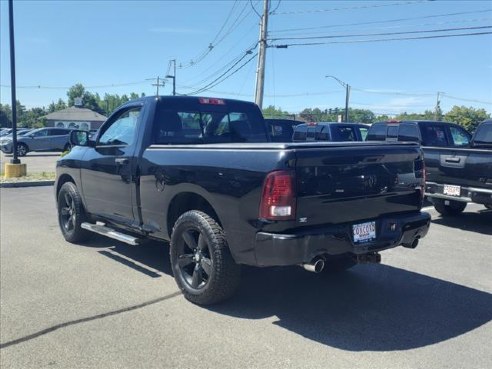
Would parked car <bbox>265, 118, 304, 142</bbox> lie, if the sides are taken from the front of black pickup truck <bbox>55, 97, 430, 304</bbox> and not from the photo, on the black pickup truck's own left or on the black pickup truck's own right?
on the black pickup truck's own right

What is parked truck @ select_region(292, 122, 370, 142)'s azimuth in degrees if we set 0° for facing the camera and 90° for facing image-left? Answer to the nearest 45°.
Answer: approximately 225°

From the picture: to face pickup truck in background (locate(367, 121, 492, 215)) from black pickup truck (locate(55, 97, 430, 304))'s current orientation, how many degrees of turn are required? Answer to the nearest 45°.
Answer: approximately 90° to its right

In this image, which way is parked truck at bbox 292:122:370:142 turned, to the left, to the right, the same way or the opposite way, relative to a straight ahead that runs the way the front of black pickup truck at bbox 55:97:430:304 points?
to the right

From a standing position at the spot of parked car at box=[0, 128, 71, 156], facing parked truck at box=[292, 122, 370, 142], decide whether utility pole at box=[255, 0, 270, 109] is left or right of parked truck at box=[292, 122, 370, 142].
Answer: left

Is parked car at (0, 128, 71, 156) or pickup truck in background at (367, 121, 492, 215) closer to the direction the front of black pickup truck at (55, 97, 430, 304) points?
the parked car

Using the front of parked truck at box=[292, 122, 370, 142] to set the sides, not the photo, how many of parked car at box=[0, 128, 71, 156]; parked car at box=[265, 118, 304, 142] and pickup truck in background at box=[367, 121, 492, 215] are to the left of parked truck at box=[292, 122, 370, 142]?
2

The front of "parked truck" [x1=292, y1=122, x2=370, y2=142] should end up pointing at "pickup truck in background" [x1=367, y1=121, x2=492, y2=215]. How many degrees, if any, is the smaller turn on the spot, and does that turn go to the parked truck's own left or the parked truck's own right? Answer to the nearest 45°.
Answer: approximately 135° to the parked truck's own right

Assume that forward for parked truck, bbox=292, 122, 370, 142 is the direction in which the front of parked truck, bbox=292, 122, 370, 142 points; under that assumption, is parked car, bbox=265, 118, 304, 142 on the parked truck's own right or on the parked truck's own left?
on the parked truck's own left

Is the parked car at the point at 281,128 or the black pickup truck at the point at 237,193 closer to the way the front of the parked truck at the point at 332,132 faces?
the parked car

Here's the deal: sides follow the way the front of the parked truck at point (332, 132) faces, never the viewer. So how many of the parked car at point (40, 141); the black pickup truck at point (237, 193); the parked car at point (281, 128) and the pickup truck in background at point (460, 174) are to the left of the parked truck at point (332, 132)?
2

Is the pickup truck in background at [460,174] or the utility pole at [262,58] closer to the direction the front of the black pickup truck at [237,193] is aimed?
the utility pole

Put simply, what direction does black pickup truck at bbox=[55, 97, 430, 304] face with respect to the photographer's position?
facing away from the viewer and to the left of the viewer

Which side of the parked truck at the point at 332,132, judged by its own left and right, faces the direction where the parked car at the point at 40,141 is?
left
